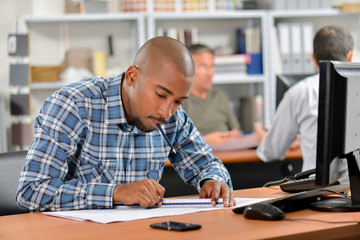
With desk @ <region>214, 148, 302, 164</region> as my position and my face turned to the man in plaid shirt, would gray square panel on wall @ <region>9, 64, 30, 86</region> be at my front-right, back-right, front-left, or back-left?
back-right

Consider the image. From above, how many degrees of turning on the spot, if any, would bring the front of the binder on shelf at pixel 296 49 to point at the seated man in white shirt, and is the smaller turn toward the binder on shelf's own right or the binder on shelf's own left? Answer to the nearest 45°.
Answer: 0° — it already faces them

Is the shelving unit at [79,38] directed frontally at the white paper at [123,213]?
yes

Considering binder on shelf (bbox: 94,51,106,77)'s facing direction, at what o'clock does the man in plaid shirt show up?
The man in plaid shirt is roughly at 12 o'clock from the binder on shelf.

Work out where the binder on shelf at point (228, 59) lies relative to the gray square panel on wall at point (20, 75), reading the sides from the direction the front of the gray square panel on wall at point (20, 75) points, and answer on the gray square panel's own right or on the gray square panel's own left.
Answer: on the gray square panel's own left

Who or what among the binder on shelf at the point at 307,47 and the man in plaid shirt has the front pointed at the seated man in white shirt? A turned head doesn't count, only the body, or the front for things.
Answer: the binder on shelf
